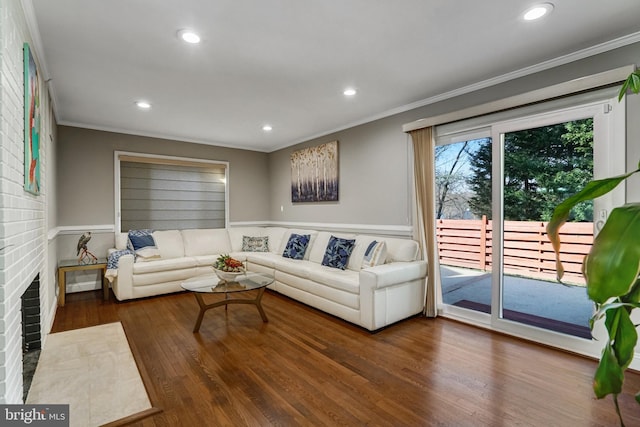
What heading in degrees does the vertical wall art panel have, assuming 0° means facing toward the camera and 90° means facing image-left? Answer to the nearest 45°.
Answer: approximately 270°

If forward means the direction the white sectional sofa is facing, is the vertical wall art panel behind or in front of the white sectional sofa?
in front

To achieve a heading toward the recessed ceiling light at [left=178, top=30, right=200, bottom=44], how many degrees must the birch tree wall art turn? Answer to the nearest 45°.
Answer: approximately 45° to its left

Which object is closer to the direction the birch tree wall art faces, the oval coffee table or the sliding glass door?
the oval coffee table

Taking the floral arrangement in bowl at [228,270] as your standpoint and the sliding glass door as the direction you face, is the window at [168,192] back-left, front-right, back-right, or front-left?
back-left
